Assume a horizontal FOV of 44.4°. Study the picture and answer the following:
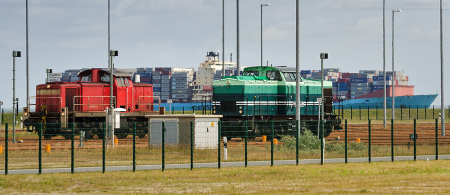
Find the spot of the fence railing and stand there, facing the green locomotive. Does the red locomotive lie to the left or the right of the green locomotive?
left
